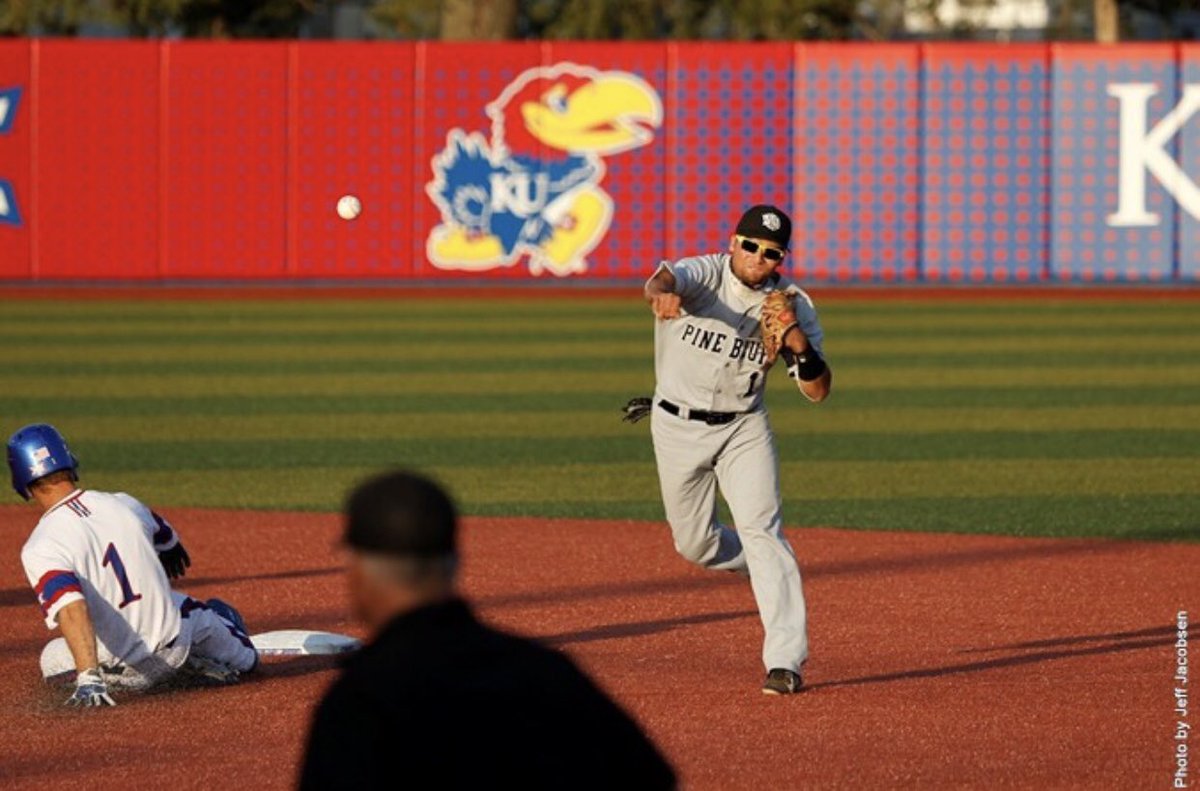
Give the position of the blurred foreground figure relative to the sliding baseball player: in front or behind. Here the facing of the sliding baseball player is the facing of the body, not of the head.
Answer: behind

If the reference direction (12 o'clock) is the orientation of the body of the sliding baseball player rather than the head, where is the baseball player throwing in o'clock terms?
The baseball player throwing is roughly at 3 o'clock from the sliding baseball player.

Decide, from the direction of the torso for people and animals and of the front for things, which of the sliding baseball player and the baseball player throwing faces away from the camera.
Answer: the sliding baseball player

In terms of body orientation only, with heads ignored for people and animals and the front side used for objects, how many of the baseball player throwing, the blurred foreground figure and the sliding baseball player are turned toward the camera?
1

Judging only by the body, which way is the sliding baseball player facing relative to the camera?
away from the camera

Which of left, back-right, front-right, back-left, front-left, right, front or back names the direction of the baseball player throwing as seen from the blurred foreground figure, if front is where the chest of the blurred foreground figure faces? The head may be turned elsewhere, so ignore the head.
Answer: front-right

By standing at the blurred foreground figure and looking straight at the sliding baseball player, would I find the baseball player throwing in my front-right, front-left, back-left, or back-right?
front-right

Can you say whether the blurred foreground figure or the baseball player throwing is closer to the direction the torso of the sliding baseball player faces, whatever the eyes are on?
the baseball player throwing

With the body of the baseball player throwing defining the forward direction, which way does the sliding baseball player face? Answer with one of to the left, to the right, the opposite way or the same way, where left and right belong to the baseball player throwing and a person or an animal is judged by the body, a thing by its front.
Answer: the opposite way

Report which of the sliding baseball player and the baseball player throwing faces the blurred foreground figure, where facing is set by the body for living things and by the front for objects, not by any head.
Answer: the baseball player throwing

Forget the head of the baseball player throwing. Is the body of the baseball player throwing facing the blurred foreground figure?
yes

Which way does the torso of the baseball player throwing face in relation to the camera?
toward the camera

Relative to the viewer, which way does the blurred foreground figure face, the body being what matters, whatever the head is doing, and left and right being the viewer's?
facing away from the viewer and to the left of the viewer

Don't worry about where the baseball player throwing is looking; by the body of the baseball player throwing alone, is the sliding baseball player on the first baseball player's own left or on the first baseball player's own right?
on the first baseball player's own right

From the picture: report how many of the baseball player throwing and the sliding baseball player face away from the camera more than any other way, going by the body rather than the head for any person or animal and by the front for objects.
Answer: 1
